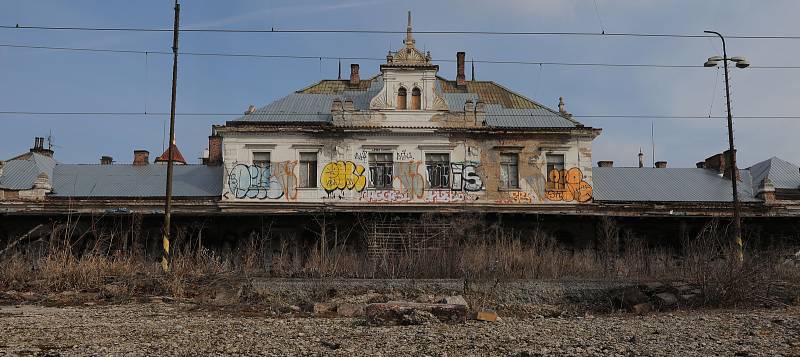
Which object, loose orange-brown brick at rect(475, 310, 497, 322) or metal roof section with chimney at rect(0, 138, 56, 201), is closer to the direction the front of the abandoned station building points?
the loose orange-brown brick

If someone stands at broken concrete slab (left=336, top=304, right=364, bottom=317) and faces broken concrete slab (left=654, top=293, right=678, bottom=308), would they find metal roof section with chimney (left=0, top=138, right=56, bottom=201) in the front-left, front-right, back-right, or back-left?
back-left

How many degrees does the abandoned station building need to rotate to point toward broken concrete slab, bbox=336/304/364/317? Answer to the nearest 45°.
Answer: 0° — it already faces it

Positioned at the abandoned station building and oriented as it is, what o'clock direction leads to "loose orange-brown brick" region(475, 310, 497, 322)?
The loose orange-brown brick is roughly at 12 o'clock from the abandoned station building.

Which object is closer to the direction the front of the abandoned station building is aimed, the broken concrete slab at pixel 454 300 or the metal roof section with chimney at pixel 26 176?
the broken concrete slab

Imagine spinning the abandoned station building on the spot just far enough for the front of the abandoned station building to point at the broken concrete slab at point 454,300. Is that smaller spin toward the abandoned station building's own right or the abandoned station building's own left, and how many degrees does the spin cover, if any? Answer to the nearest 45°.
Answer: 0° — it already faces it

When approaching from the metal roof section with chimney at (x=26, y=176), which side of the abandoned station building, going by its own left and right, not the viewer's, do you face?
right
